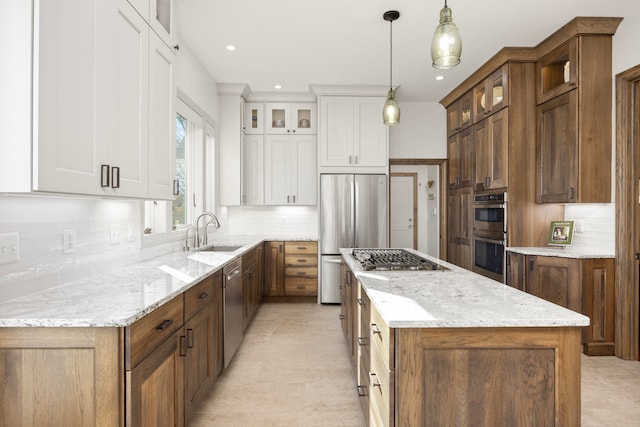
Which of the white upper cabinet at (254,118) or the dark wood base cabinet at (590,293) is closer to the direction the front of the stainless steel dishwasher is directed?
the dark wood base cabinet

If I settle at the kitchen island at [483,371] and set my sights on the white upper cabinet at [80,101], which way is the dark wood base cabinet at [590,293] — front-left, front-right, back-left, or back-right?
back-right

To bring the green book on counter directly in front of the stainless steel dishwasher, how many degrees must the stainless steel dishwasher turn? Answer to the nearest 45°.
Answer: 0° — it already faces it

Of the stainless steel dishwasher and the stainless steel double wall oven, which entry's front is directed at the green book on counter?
the stainless steel dishwasher

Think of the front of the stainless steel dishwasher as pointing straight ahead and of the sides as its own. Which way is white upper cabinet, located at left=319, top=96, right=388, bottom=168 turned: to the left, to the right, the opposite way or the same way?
to the right

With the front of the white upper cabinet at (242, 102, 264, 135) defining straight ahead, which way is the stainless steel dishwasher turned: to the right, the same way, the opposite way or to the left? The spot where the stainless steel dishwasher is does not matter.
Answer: to the left

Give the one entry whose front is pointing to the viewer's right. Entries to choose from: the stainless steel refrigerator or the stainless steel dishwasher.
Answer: the stainless steel dishwasher

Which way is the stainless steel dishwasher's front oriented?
to the viewer's right

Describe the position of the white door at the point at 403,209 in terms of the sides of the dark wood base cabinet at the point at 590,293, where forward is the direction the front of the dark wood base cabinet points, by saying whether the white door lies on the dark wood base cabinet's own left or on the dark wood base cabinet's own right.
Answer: on the dark wood base cabinet's own right

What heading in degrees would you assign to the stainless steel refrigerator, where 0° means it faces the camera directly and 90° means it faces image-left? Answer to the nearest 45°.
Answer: approximately 0°

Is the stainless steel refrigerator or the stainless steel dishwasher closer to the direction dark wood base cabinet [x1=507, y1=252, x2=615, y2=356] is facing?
the stainless steel dishwasher

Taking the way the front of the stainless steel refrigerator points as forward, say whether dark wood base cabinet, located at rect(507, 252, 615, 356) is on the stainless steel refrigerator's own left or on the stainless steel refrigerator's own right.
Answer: on the stainless steel refrigerator's own left
